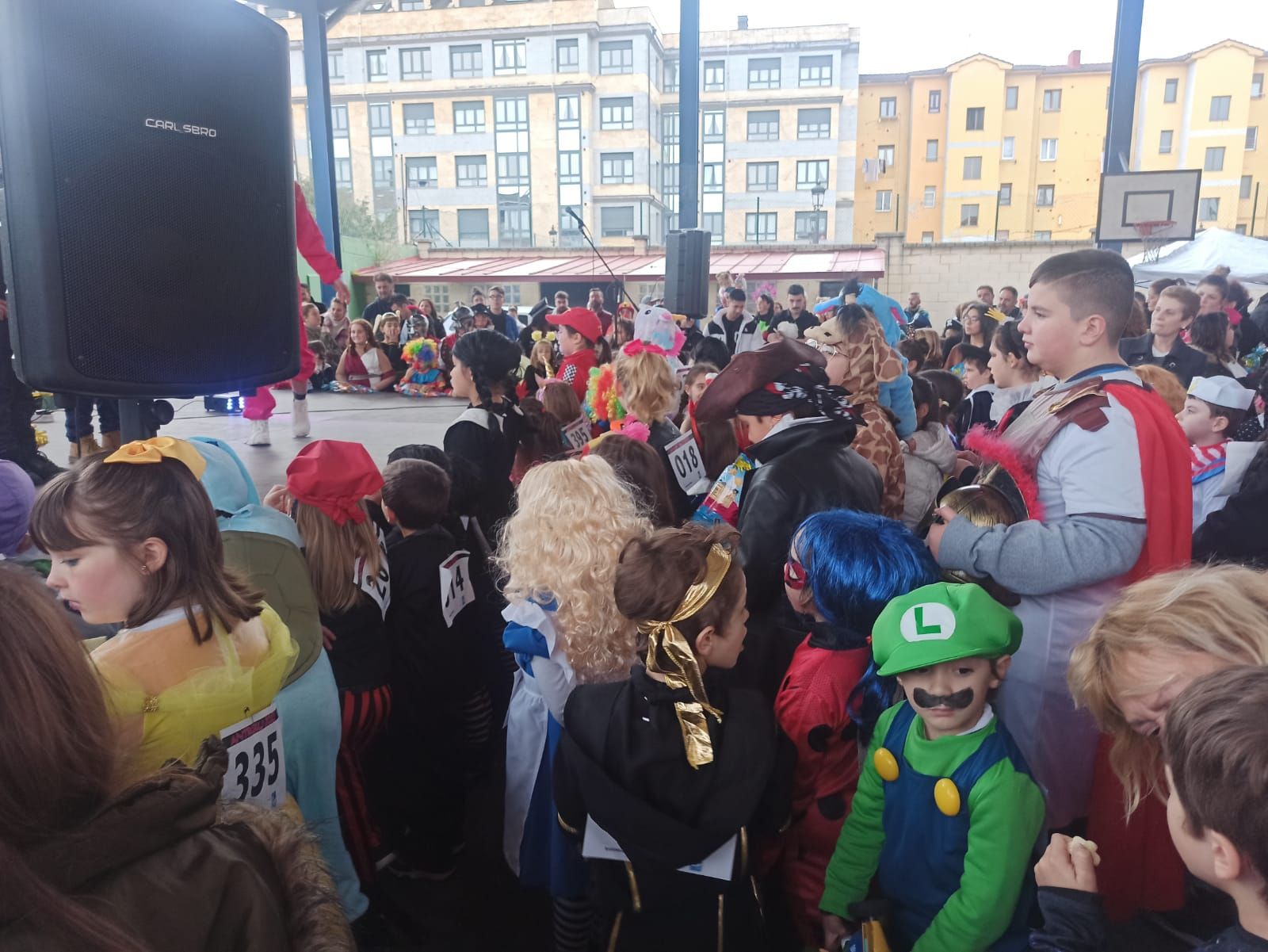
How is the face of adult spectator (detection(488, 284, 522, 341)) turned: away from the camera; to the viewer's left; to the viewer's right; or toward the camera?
toward the camera

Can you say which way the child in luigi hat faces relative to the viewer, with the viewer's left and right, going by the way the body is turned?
facing the viewer and to the left of the viewer

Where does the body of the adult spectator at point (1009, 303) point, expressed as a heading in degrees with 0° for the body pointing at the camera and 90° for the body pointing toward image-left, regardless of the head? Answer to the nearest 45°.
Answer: approximately 45°

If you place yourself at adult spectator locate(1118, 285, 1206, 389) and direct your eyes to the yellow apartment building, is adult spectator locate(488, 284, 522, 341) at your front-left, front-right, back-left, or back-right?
front-left

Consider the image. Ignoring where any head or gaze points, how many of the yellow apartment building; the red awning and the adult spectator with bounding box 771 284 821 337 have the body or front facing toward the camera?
3

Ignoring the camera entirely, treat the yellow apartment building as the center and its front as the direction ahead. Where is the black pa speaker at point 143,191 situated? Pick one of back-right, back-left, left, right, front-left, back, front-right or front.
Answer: front

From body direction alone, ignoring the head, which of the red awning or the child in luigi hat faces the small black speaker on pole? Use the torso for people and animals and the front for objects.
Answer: the red awning

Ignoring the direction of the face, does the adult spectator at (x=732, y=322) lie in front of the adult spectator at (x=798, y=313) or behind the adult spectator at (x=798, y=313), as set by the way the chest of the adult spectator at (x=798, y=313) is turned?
in front

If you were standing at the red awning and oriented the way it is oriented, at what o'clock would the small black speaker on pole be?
The small black speaker on pole is roughly at 12 o'clock from the red awning.

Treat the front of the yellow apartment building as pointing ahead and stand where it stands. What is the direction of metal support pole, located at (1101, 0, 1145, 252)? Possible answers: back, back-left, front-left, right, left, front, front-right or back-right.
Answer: front

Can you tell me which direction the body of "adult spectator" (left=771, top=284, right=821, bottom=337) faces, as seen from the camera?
toward the camera

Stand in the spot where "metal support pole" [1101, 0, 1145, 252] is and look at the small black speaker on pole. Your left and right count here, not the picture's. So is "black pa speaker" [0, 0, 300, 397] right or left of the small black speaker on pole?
left
